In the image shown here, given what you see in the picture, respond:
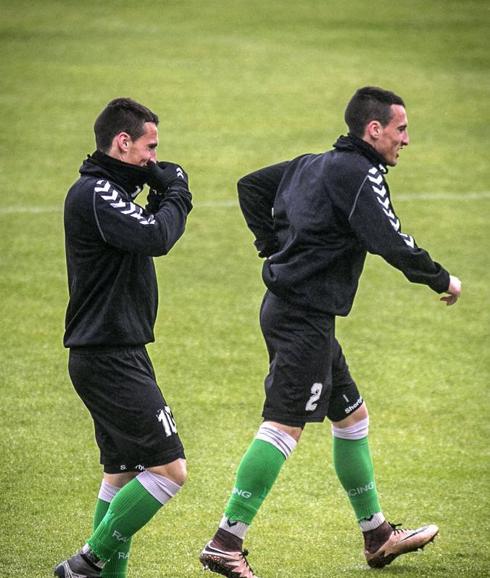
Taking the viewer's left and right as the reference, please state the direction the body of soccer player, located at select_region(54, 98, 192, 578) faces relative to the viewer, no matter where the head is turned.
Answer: facing to the right of the viewer

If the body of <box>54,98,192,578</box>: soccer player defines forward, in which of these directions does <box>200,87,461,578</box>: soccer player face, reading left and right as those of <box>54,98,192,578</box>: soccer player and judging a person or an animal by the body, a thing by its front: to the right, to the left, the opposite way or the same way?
the same way

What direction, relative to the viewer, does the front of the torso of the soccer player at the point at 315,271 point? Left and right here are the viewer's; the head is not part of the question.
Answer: facing to the right of the viewer

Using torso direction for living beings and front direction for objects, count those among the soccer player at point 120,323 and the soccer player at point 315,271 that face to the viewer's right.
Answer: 2

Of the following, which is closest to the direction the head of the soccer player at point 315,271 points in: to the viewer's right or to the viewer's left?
to the viewer's right

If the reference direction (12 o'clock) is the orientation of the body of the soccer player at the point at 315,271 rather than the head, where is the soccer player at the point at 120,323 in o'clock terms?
the soccer player at the point at 120,323 is roughly at 5 o'clock from the soccer player at the point at 315,271.

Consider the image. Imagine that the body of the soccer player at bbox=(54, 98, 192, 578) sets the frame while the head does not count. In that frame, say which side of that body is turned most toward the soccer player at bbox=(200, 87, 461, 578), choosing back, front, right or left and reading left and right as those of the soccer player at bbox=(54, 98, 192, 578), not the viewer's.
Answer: front
